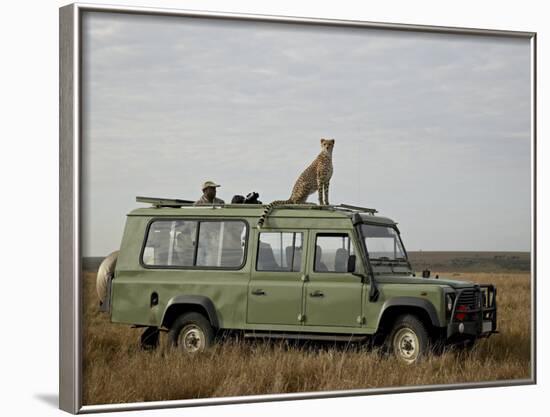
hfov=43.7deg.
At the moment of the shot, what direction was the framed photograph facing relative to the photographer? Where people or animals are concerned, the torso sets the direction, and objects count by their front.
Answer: facing the viewer and to the right of the viewer
